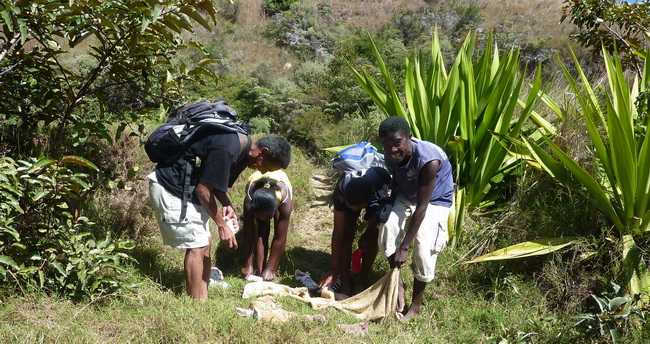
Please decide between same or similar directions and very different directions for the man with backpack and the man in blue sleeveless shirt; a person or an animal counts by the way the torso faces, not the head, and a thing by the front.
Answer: very different directions

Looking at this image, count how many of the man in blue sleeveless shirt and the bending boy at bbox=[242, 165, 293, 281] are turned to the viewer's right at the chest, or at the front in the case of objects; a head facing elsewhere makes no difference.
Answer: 0

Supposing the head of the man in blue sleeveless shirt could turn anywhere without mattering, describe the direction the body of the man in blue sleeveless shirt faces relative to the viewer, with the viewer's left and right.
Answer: facing the viewer and to the left of the viewer

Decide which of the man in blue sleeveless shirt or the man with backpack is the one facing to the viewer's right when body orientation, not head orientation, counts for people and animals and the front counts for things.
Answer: the man with backpack

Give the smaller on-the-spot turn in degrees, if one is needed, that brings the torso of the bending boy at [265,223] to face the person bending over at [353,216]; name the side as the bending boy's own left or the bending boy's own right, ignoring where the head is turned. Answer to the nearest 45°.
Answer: approximately 45° to the bending boy's own left

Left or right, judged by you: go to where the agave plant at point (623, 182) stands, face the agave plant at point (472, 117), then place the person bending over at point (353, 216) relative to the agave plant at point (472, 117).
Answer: left

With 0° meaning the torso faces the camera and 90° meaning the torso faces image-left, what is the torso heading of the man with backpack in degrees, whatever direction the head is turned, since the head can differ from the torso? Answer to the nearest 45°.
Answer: approximately 270°

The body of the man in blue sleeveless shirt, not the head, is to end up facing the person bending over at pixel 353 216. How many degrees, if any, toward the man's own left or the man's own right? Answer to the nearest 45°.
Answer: approximately 90° to the man's own right

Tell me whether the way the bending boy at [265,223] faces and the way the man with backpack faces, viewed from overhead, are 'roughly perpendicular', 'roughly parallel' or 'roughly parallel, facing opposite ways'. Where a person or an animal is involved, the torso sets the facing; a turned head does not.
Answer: roughly perpendicular

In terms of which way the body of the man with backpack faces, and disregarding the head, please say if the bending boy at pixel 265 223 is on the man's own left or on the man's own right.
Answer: on the man's own left
